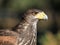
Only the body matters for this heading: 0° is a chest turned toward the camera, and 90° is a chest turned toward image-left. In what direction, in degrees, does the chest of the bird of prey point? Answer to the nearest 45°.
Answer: approximately 270°
